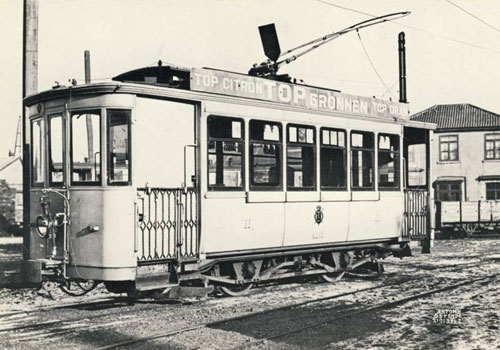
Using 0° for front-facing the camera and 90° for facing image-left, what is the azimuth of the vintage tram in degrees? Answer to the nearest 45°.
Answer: approximately 45°
